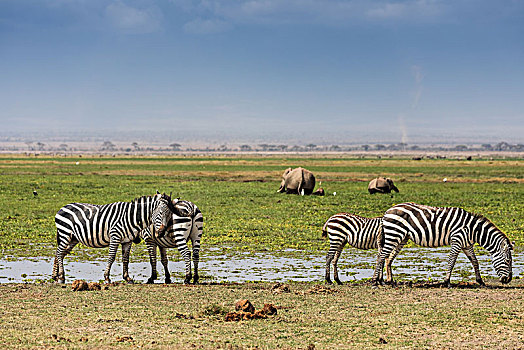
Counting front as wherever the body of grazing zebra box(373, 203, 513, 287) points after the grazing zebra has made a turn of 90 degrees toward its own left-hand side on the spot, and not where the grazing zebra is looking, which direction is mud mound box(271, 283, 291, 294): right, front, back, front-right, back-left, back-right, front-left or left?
back-left

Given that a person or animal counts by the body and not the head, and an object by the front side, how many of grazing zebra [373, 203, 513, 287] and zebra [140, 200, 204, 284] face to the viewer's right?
1

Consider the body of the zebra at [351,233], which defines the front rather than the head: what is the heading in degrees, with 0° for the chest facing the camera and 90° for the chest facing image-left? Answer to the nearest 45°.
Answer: approximately 270°

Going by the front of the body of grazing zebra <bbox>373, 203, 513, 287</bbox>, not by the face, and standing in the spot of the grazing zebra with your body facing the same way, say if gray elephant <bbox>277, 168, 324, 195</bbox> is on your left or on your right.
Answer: on your left

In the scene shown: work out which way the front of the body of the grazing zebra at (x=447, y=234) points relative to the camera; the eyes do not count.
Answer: to the viewer's right

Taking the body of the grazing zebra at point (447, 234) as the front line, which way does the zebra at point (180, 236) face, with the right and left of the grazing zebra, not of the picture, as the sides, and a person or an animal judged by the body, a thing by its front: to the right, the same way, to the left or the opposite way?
the opposite way

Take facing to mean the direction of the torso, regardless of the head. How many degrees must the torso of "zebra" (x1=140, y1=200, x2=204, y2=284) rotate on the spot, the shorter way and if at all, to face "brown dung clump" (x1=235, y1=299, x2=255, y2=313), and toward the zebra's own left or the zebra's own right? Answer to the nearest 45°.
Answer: approximately 135° to the zebra's own left

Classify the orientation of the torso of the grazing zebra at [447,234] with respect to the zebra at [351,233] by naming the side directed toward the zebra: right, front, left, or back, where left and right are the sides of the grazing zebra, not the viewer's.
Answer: back

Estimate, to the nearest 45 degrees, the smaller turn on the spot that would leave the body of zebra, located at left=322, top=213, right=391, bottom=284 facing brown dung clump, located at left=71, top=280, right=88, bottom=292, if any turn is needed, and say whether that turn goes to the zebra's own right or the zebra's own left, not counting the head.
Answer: approximately 135° to the zebra's own right

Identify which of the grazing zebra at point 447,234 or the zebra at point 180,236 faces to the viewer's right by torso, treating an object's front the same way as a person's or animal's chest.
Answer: the grazing zebra
